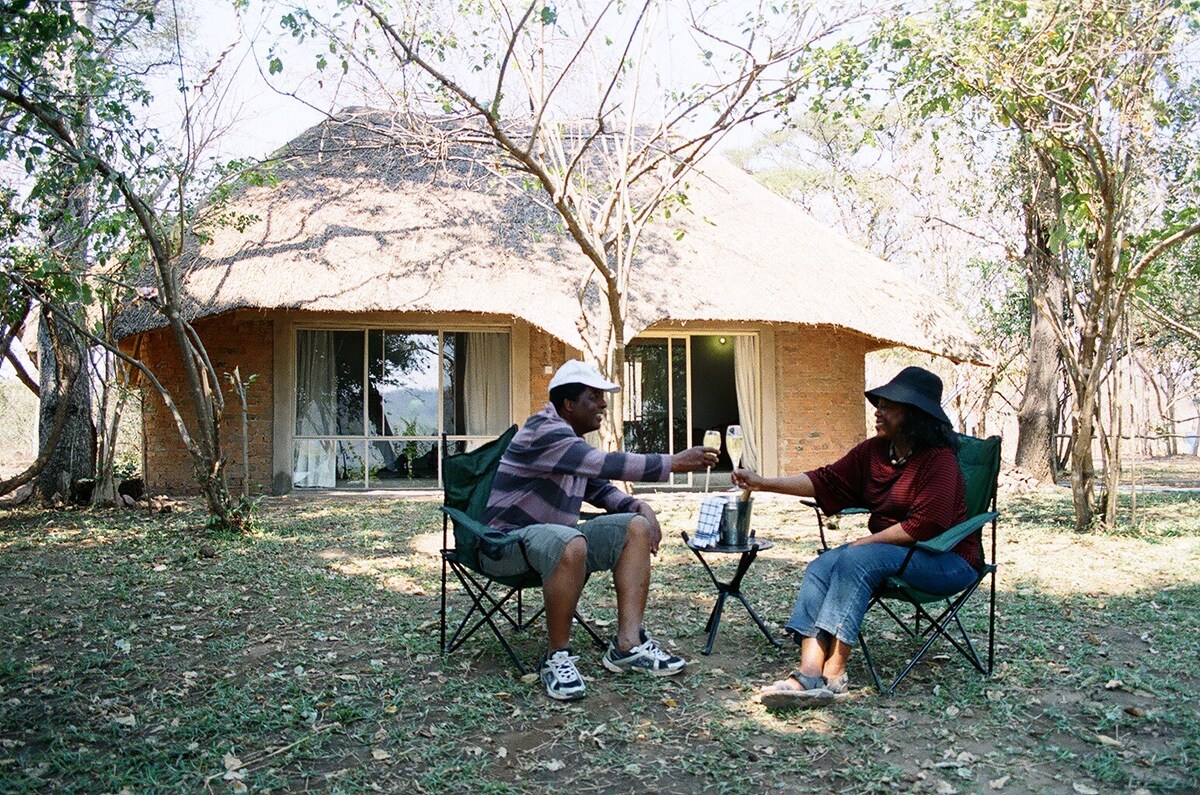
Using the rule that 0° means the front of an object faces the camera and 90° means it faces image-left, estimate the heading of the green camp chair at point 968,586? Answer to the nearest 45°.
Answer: approximately 45°

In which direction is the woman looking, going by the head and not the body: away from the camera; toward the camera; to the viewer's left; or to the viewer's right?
to the viewer's left

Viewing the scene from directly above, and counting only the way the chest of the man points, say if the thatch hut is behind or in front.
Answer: behind

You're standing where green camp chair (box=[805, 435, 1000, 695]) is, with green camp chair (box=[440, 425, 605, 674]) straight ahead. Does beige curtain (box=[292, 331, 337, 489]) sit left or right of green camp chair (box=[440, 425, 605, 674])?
right

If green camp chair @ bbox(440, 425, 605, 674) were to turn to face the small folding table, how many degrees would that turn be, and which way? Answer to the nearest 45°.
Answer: approximately 45° to its left

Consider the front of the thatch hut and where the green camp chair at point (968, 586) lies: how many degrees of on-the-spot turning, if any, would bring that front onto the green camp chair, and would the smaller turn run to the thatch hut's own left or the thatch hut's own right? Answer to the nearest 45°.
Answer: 0° — it already faces it

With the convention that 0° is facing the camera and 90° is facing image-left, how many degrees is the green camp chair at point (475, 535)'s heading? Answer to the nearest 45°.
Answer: approximately 315°

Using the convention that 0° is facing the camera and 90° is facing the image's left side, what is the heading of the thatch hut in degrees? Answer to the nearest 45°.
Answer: approximately 0°
